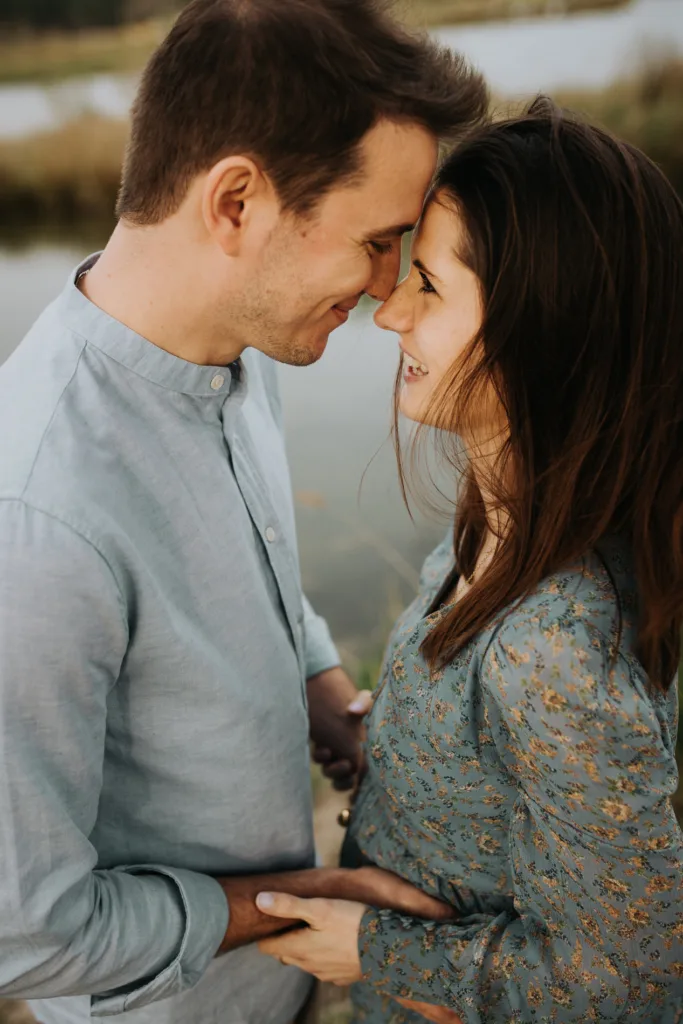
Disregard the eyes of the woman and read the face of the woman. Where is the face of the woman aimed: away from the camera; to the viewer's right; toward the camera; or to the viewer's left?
to the viewer's left

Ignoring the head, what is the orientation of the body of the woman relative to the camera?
to the viewer's left

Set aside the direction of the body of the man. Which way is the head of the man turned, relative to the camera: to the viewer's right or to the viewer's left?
to the viewer's right
